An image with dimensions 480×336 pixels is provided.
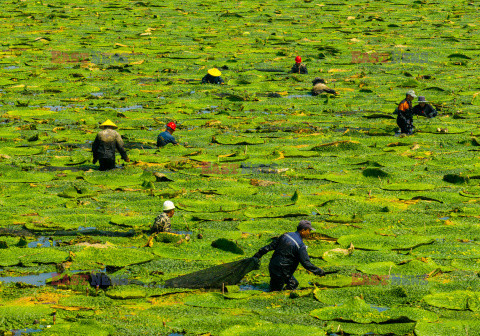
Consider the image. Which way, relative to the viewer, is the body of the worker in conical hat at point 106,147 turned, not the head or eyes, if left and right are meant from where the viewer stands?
facing away from the viewer

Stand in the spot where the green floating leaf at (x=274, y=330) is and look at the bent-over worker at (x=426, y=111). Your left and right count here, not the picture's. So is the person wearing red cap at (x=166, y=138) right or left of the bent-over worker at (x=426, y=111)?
left

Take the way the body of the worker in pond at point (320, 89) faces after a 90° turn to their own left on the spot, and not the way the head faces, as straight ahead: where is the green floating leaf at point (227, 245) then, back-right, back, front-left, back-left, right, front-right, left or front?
back

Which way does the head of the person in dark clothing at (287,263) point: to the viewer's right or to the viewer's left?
to the viewer's right

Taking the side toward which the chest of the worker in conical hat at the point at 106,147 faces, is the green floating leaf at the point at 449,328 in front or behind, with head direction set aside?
behind
